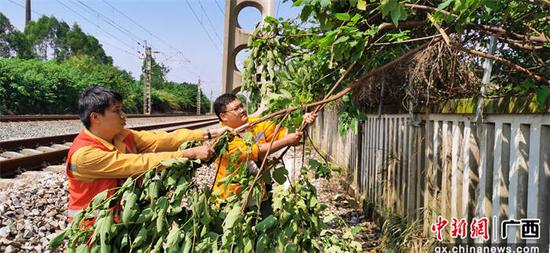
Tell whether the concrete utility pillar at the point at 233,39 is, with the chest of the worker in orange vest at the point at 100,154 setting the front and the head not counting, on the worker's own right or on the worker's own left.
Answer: on the worker's own left

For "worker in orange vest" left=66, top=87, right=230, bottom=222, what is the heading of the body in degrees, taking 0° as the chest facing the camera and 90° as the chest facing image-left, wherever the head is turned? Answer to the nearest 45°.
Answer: approximately 270°

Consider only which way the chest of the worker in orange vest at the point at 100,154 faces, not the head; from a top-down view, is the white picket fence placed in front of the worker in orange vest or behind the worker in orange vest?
in front

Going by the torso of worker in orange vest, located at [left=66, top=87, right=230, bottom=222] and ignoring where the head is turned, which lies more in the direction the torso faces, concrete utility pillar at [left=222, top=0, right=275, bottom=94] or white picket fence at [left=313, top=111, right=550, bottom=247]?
the white picket fence

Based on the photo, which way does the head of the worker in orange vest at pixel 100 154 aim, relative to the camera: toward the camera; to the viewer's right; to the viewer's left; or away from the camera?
to the viewer's right
